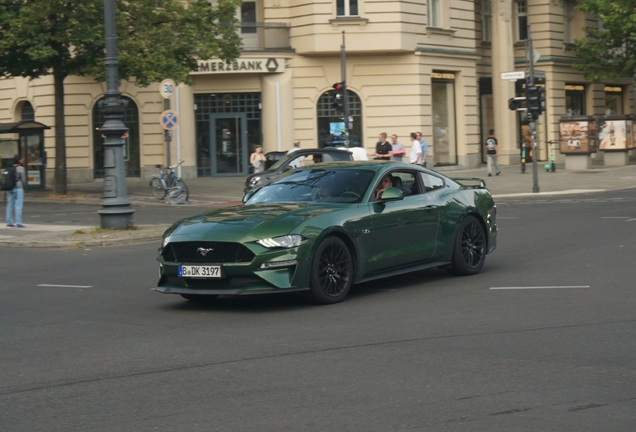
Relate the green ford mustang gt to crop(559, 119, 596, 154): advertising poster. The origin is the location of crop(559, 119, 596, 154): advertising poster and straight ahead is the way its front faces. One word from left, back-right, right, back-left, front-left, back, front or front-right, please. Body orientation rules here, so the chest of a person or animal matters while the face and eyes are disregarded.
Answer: front

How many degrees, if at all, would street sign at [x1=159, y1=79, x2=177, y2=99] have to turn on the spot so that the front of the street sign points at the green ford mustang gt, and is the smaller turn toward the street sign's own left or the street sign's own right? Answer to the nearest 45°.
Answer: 0° — it already faces it

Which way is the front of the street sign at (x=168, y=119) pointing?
toward the camera

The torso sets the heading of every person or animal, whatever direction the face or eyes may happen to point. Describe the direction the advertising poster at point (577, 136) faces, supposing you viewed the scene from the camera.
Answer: facing the viewer

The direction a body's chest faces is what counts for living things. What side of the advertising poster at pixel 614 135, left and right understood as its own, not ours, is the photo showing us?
front

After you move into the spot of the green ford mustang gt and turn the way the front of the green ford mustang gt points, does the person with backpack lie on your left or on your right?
on your right

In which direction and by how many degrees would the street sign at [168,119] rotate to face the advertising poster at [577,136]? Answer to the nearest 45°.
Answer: approximately 135° to its left

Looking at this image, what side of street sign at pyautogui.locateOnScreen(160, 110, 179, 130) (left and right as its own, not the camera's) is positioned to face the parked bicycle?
front

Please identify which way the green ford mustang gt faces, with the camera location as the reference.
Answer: facing the viewer and to the left of the viewer

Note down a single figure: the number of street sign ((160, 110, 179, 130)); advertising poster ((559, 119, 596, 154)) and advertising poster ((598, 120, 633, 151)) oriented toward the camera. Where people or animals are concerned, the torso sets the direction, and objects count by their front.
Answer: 3

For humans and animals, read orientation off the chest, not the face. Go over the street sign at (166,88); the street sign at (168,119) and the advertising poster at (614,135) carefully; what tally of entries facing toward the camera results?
3

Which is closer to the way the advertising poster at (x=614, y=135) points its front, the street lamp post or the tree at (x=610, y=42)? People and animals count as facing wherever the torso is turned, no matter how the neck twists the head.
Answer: the street lamp post

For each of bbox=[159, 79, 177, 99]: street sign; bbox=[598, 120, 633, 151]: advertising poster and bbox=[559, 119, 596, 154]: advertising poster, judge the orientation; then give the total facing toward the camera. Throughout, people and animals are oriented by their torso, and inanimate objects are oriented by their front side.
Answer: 3
